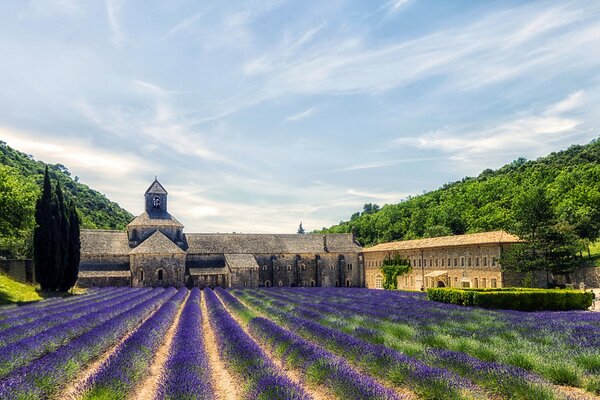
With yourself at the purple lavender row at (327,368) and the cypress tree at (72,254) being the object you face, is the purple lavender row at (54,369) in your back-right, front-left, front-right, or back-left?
front-left

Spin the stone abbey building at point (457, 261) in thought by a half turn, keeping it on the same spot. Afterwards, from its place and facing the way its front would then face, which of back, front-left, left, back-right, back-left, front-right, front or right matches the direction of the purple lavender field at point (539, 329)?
back-right

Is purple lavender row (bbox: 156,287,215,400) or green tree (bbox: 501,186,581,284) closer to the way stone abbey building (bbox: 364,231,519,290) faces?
the purple lavender row

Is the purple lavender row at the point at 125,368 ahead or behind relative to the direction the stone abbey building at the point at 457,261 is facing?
ahead

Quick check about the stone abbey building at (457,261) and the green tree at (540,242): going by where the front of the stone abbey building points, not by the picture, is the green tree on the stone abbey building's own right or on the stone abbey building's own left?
on the stone abbey building's own left

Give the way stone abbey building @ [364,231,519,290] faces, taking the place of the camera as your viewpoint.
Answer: facing the viewer and to the left of the viewer

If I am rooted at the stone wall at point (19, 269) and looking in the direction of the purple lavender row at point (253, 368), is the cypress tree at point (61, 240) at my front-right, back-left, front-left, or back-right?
front-left

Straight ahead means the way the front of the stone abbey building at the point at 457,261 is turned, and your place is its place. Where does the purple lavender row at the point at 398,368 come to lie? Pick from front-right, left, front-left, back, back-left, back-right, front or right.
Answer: front-left
